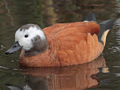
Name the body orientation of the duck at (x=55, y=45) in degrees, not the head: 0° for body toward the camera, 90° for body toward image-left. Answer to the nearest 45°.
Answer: approximately 90°
